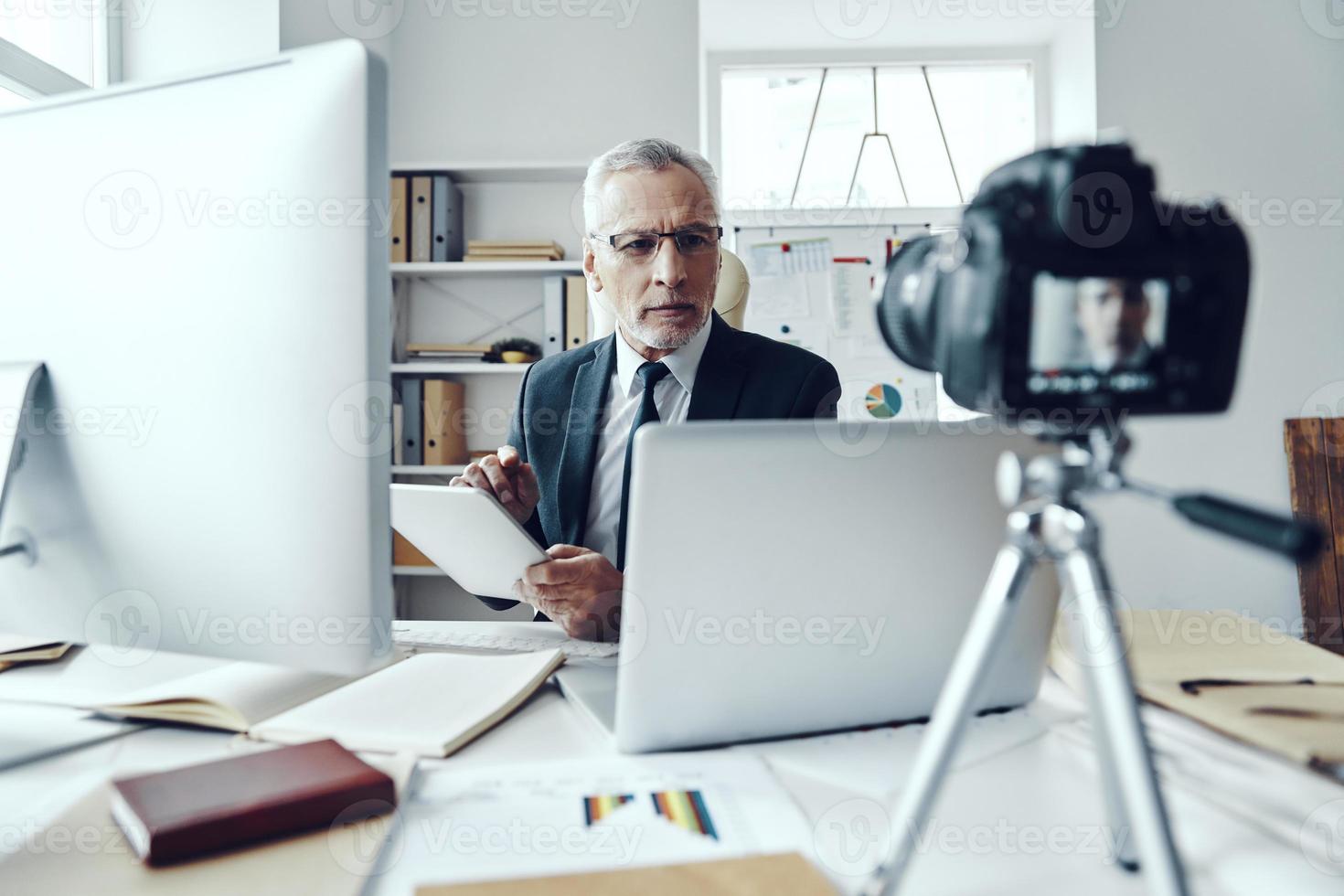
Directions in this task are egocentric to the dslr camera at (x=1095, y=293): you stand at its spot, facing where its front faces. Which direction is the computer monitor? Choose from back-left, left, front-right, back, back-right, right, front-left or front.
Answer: front-left

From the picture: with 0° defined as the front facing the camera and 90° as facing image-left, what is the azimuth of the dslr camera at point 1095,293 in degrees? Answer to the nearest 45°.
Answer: approximately 135°

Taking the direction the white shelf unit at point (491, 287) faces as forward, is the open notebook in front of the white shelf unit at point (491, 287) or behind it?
in front

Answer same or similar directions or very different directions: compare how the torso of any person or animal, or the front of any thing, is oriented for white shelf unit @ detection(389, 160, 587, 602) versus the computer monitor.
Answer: very different directions

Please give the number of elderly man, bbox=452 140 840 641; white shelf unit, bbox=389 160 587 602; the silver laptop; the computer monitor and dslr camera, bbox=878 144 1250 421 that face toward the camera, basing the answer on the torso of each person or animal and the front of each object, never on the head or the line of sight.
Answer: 2

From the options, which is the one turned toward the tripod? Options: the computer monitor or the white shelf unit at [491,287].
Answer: the white shelf unit

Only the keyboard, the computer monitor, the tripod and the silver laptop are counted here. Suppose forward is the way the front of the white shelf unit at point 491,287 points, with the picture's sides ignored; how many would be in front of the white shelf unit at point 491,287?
4

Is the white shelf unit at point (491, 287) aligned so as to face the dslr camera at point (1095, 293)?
yes

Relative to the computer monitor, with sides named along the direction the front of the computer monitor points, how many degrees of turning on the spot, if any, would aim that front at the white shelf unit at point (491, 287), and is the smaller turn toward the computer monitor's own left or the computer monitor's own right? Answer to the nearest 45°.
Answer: approximately 45° to the computer monitor's own left

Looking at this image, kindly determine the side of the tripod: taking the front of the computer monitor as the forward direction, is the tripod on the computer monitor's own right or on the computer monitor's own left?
on the computer monitor's own right

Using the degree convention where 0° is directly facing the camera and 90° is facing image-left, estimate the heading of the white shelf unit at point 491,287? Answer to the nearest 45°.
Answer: approximately 0°

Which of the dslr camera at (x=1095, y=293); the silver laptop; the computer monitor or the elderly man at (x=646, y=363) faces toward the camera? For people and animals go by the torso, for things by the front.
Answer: the elderly man

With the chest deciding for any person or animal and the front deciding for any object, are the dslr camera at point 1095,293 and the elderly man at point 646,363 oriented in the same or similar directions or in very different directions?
very different directions
